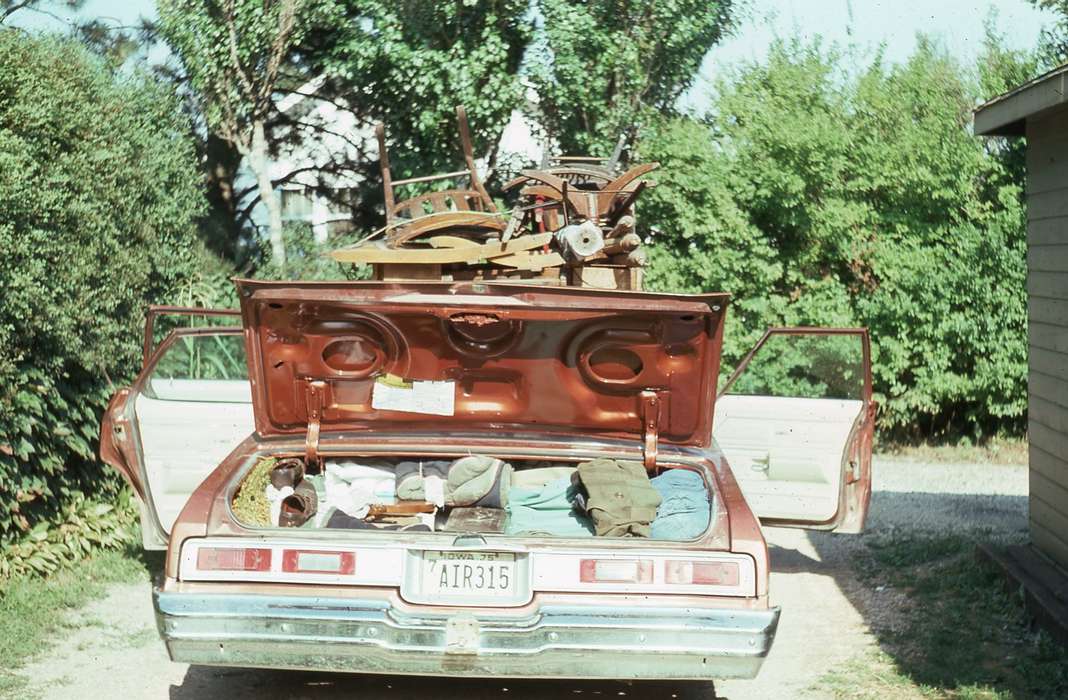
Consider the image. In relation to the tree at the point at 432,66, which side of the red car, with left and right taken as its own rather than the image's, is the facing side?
front

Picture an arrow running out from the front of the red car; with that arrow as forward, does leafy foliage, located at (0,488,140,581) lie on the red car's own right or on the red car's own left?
on the red car's own left

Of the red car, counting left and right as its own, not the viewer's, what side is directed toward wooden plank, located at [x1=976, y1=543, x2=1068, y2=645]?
right

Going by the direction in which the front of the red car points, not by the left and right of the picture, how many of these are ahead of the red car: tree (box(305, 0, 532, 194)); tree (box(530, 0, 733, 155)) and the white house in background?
3

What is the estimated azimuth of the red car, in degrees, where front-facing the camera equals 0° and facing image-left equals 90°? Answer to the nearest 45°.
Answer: approximately 180°

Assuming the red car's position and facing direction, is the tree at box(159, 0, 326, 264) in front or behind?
in front

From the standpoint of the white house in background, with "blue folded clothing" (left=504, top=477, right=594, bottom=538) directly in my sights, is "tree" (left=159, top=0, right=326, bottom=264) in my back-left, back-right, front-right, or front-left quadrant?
front-right

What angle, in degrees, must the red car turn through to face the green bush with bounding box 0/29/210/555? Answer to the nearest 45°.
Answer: approximately 45° to its left

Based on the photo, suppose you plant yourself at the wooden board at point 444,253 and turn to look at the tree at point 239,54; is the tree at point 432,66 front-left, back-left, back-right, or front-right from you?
front-right

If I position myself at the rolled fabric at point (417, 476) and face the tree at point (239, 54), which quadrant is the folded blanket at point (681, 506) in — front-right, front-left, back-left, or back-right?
back-right

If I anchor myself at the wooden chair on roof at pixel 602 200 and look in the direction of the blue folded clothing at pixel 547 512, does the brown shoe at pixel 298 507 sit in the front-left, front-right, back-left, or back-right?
front-right
